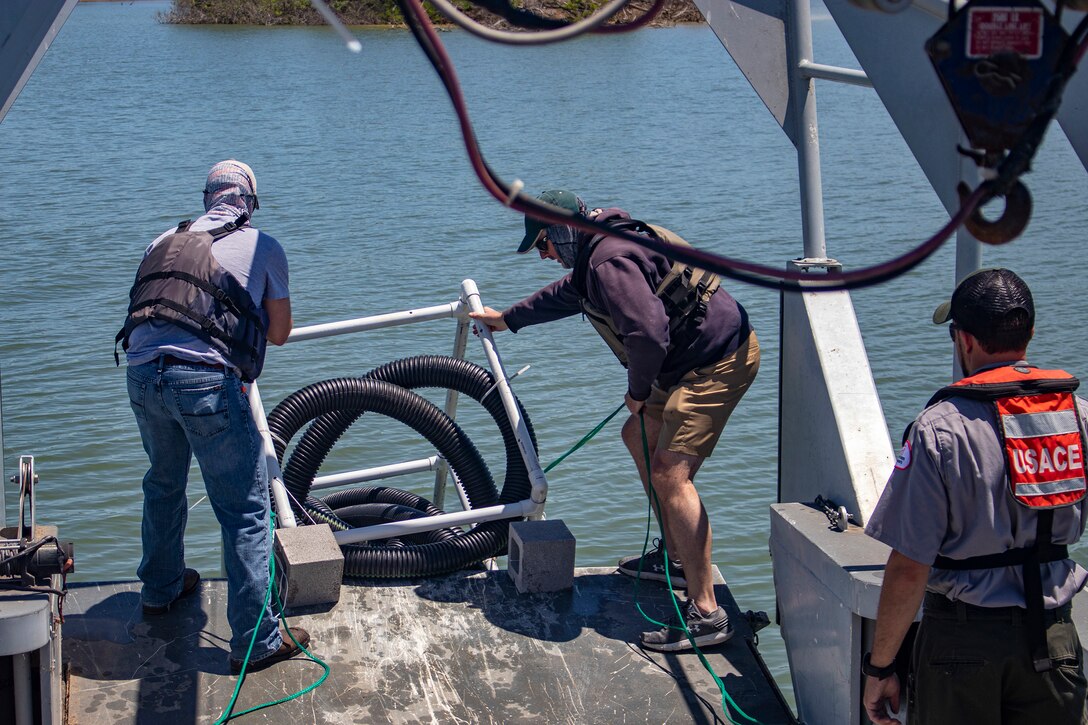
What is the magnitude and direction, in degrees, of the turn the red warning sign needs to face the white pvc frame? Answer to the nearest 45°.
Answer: approximately 135° to its right

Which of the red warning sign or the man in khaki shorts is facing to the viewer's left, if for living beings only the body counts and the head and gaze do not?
the man in khaki shorts

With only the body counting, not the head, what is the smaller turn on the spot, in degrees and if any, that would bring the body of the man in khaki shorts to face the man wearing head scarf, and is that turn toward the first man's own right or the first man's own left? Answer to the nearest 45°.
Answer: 0° — they already face them

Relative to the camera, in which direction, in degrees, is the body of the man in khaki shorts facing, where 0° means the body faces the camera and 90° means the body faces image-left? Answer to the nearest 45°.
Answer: approximately 90°

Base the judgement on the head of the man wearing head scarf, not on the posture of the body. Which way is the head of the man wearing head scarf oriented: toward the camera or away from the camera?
away from the camera

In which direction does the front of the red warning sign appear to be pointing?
toward the camera

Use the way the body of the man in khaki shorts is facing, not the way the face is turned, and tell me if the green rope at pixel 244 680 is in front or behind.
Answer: in front

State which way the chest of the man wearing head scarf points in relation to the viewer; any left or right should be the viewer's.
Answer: facing away from the viewer and to the right of the viewer

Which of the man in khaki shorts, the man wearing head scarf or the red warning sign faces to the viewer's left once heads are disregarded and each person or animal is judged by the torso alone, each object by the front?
the man in khaki shorts

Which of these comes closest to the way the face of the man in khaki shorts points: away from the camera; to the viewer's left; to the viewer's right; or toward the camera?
to the viewer's left

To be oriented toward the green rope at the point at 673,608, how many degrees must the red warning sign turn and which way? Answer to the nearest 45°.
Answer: approximately 135° to its right

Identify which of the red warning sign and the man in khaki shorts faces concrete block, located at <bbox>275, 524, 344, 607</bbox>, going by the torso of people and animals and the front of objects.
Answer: the man in khaki shorts

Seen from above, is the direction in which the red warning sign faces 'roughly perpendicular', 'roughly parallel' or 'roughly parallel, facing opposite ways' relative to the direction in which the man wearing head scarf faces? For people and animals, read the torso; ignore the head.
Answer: roughly parallel, facing opposite ways
